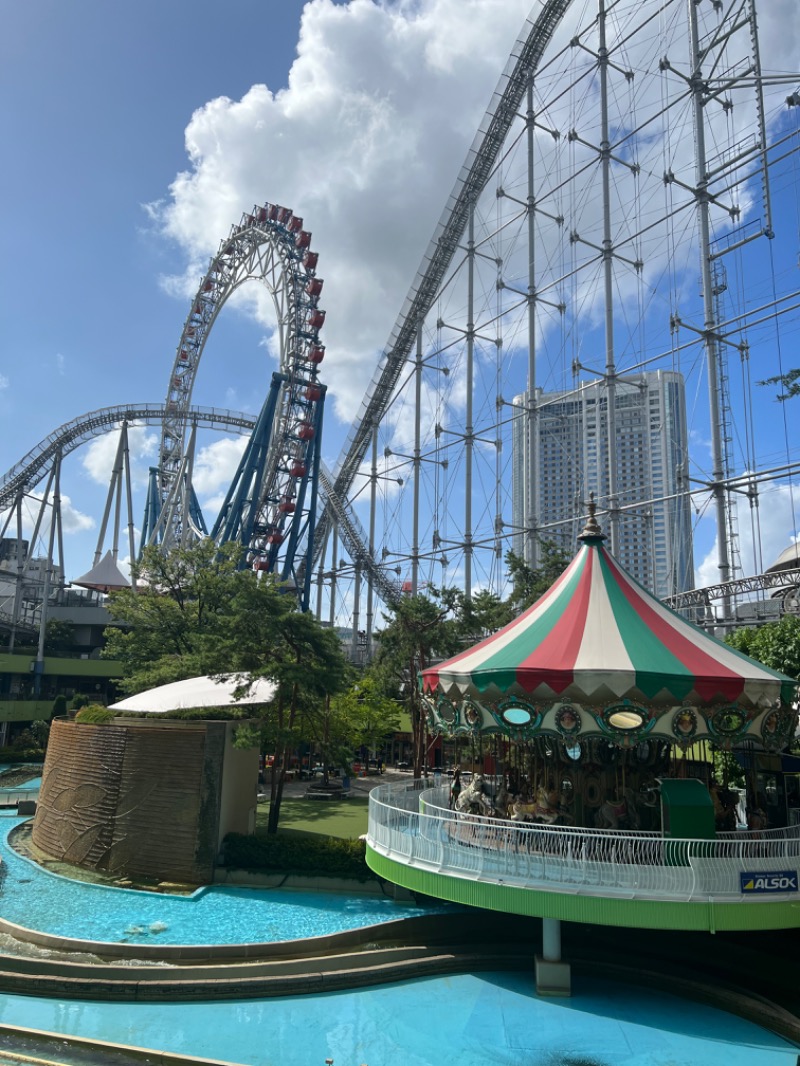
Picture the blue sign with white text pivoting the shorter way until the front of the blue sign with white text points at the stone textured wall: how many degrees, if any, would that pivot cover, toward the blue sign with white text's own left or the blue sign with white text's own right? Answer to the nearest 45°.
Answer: approximately 90° to the blue sign with white text's own right

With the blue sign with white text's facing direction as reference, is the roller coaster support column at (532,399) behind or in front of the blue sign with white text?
behind

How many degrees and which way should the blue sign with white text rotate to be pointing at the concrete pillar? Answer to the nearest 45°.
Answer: approximately 90° to its right

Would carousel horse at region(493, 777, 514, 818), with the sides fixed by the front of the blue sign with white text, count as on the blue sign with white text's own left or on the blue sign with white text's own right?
on the blue sign with white text's own right

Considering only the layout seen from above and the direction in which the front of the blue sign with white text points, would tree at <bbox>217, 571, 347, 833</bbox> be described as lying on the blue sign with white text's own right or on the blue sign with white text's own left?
on the blue sign with white text's own right

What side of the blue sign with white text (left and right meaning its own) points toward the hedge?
right

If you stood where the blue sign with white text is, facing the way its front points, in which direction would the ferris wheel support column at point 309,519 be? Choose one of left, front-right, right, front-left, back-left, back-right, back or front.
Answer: back-right

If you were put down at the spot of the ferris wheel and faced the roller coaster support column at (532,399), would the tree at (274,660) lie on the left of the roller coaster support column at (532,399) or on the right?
right

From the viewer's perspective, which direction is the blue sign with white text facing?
toward the camera

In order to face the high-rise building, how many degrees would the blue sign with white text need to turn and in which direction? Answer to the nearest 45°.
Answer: approximately 180°

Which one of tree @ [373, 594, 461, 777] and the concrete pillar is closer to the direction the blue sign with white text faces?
the concrete pillar

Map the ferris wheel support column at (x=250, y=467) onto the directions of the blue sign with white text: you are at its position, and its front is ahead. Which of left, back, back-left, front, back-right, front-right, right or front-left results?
back-right
